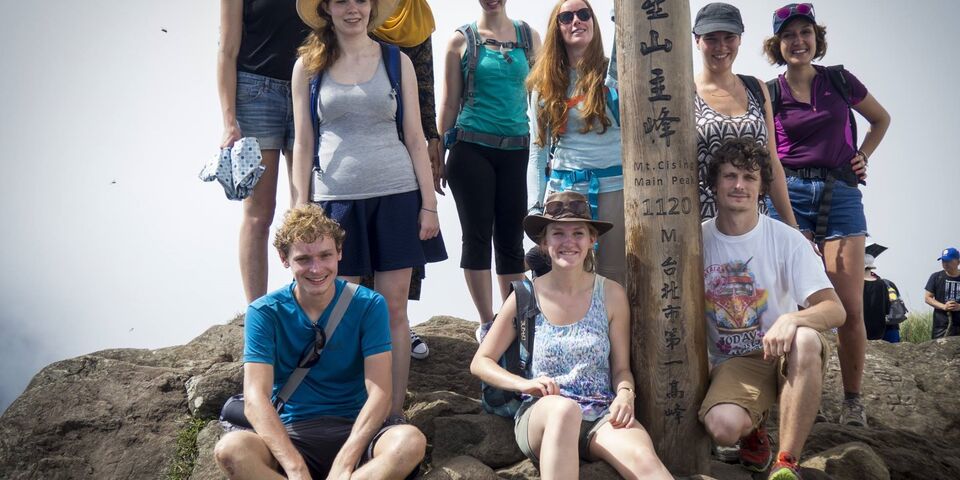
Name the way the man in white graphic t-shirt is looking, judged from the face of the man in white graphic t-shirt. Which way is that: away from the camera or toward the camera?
toward the camera

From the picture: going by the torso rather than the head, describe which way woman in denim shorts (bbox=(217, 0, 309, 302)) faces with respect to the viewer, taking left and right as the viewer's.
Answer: facing the viewer and to the right of the viewer

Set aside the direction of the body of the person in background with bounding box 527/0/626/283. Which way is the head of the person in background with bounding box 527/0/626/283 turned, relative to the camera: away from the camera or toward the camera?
toward the camera

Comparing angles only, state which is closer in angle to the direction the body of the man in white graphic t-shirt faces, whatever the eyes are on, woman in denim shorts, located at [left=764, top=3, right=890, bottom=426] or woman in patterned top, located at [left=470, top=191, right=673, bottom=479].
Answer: the woman in patterned top

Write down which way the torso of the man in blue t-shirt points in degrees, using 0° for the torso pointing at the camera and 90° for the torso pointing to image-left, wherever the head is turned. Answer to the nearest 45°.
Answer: approximately 0°

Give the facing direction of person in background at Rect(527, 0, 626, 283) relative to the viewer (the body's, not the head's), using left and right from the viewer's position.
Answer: facing the viewer

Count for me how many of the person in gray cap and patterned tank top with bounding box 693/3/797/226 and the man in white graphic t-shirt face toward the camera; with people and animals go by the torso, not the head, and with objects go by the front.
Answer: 2

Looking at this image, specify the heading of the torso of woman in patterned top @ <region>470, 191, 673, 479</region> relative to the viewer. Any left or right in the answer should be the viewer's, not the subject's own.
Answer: facing the viewer

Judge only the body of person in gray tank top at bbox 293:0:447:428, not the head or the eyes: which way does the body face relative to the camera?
toward the camera

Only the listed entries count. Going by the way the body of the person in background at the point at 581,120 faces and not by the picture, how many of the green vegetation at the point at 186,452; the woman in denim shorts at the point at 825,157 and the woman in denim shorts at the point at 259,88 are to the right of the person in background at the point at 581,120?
2
